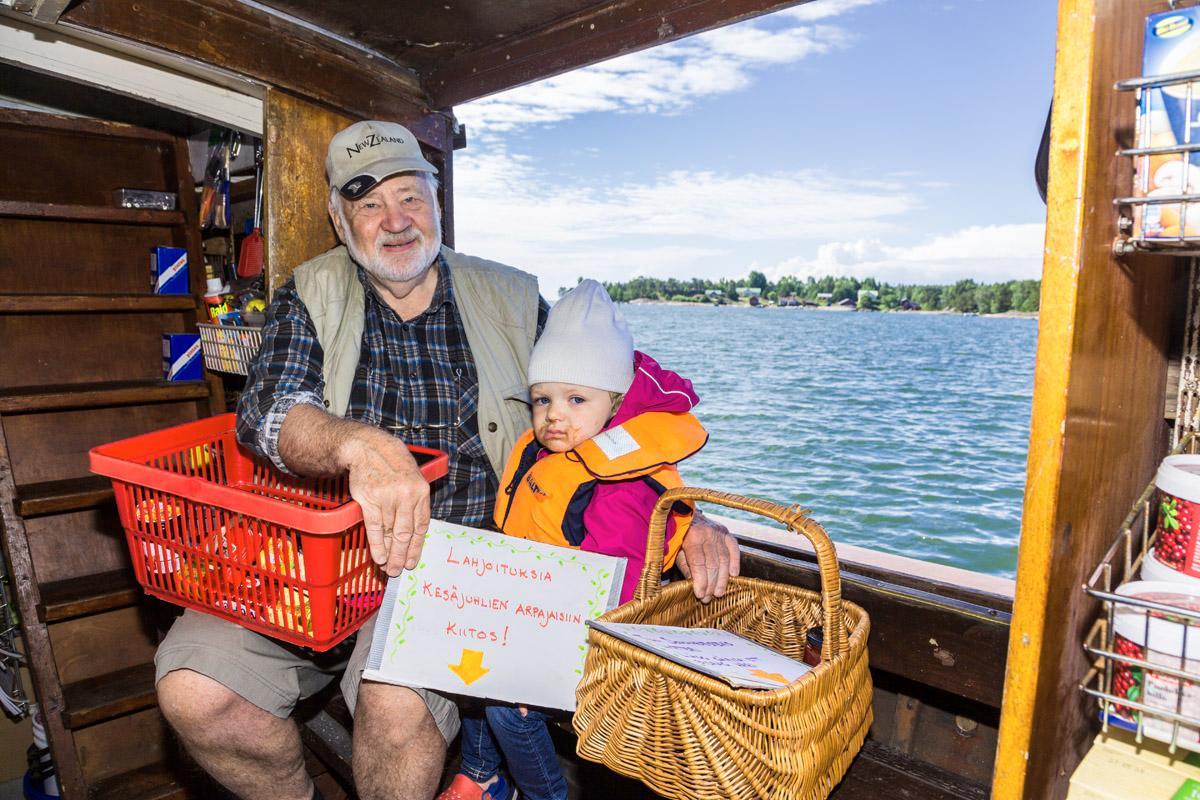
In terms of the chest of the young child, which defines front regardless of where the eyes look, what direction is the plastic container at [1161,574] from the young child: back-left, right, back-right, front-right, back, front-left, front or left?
left

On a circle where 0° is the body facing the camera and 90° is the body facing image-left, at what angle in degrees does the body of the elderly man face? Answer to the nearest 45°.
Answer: approximately 0°

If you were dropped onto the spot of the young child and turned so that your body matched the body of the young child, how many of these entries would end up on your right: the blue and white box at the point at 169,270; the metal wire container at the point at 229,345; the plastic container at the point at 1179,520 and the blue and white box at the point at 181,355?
3

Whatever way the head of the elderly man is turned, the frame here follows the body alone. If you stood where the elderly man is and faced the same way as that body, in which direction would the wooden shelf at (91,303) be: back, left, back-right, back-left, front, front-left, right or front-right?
back-right

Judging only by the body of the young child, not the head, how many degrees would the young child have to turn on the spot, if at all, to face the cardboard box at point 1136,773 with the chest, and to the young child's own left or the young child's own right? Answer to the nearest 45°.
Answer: approximately 90° to the young child's own left

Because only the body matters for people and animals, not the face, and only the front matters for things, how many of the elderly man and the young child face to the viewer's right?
0

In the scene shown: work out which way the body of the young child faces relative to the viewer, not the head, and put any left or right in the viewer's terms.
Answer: facing the viewer and to the left of the viewer

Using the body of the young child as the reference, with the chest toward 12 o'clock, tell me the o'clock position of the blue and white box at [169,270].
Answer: The blue and white box is roughly at 3 o'clock from the young child.

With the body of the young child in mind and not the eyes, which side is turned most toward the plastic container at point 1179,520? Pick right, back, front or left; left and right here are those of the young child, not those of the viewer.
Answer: left

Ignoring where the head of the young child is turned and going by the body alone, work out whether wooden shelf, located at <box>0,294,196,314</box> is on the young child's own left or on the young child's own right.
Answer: on the young child's own right

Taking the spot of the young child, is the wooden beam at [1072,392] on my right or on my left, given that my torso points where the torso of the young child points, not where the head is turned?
on my left

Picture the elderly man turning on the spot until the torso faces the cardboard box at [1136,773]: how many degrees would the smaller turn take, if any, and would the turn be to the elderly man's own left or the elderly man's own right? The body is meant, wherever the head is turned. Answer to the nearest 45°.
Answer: approximately 45° to the elderly man's own left

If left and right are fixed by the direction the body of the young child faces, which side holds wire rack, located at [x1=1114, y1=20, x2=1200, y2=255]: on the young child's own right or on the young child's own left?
on the young child's own left

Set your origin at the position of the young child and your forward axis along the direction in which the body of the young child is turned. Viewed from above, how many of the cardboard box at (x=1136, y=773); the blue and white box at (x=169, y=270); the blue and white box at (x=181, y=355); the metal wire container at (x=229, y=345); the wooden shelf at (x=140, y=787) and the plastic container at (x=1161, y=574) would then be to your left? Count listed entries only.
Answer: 2

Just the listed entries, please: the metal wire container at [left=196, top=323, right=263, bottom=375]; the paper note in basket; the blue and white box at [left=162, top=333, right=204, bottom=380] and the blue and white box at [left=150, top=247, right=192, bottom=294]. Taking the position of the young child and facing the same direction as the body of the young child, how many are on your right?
3
